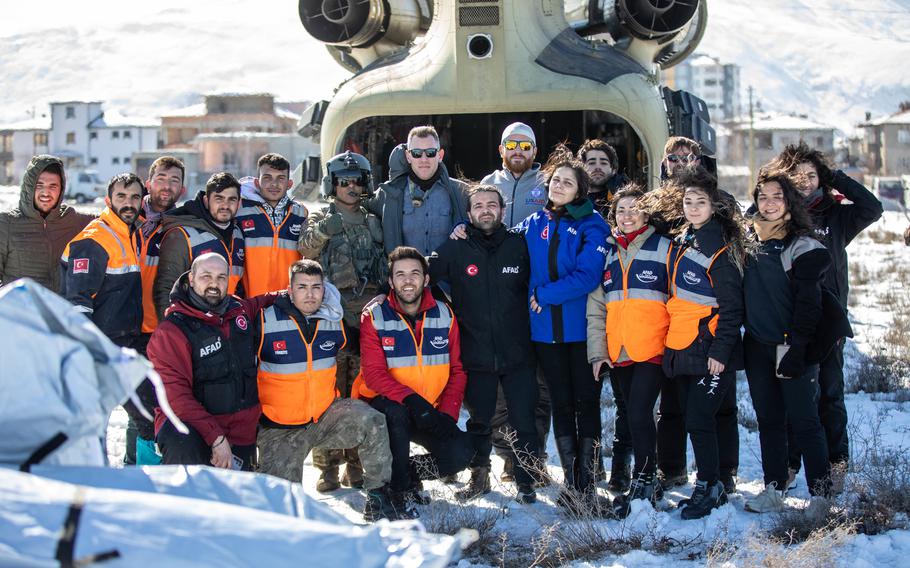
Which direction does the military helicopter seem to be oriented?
away from the camera

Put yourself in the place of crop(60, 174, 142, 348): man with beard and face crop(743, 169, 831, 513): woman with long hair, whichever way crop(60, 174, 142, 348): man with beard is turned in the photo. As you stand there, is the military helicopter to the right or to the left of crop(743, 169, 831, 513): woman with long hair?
left

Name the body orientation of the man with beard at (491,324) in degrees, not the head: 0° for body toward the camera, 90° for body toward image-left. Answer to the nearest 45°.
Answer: approximately 0°

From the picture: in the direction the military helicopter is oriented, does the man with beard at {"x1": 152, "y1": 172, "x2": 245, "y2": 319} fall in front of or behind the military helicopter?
behind

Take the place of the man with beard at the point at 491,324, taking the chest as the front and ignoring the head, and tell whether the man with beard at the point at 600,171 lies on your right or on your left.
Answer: on your left

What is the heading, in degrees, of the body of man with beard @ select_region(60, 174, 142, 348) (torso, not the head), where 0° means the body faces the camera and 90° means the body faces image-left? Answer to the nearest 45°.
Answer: approximately 315°

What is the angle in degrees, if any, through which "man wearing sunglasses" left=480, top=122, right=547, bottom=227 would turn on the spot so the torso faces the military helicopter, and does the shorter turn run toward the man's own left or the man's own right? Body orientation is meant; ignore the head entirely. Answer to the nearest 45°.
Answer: approximately 180°
